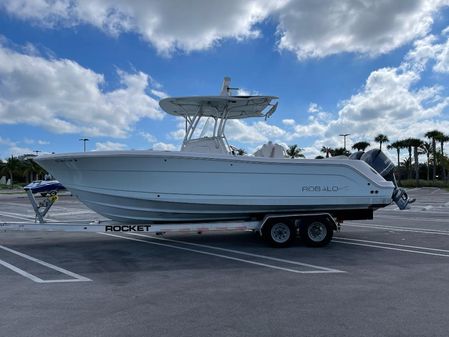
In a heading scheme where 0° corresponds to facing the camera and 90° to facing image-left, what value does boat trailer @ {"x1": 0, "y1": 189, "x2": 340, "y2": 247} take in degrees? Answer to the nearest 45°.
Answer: approximately 90°
